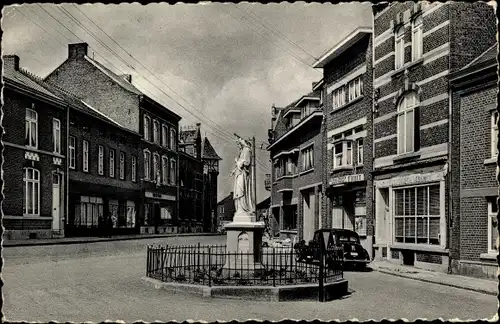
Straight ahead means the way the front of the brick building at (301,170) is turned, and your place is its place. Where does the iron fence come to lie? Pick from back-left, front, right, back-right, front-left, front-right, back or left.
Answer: front-left

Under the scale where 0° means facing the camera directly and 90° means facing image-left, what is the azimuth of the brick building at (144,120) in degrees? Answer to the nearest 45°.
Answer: approximately 315°

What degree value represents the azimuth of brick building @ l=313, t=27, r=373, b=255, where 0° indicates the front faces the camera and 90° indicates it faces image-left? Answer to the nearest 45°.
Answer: approximately 45°

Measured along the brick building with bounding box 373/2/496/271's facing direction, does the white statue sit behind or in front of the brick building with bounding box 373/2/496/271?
in front

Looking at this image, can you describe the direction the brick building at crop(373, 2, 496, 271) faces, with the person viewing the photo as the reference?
facing the viewer and to the left of the viewer

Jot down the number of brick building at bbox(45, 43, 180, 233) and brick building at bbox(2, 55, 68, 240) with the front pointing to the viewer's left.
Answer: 0

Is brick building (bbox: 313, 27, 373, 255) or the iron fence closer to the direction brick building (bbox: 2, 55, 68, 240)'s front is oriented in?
the iron fence
